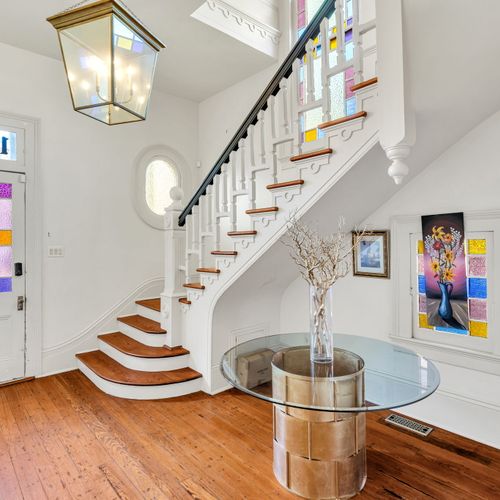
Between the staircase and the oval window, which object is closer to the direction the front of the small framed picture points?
the staircase

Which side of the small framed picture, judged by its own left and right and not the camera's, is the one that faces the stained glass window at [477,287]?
left

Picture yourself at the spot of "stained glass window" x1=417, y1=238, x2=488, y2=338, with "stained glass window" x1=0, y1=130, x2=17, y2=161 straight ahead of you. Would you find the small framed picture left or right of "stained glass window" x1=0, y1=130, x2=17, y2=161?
right

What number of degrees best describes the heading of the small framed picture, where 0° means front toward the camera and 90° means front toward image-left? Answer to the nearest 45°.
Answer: approximately 45°

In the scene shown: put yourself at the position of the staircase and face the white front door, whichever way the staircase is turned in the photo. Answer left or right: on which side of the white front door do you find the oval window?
right
